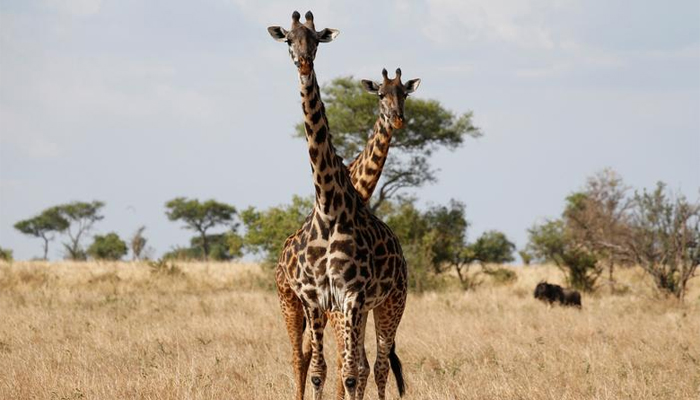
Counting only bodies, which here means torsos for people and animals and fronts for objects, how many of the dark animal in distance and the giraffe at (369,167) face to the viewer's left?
1

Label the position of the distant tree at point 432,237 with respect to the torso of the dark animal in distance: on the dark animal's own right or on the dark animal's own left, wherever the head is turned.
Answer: on the dark animal's own right

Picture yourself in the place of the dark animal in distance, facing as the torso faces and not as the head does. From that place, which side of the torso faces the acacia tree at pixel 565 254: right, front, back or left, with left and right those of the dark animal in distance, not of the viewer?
right

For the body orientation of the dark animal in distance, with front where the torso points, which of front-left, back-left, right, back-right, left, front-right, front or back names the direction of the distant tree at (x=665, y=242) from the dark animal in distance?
back-right

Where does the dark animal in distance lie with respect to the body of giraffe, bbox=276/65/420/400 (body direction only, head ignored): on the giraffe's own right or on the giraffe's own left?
on the giraffe's own left

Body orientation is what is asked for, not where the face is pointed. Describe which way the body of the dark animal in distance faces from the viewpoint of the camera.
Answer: to the viewer's left

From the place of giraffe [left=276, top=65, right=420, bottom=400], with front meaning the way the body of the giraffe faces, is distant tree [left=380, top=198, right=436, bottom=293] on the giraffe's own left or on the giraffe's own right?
on the giraffe's own left

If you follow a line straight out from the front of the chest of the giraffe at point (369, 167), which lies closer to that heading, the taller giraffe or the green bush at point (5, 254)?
the taller giraffe

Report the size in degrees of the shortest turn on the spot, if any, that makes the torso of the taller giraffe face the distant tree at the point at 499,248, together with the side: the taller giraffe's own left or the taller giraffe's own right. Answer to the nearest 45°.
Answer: approximately 135° to the taller giraffe's own right
